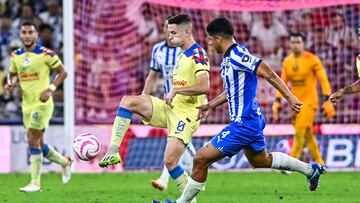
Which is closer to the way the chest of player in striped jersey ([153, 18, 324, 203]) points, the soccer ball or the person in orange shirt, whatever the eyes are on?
the soccer ball

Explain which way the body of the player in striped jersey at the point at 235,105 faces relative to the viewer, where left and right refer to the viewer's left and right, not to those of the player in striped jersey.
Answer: facing to the left of the viewer

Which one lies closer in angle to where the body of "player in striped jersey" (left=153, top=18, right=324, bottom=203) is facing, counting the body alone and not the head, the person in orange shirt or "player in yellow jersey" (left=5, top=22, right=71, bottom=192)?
the player in yellow jersey

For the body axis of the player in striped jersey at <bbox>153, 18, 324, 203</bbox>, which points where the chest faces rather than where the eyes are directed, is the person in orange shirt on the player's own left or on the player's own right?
on the player's own right

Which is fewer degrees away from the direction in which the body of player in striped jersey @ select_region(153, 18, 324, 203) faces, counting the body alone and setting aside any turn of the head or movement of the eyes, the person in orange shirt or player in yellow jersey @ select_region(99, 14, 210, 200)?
the player in yellow jersey

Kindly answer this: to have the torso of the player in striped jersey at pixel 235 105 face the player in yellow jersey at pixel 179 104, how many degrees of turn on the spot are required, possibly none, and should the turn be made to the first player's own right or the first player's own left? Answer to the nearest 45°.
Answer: approximately 45° to the first player's own right

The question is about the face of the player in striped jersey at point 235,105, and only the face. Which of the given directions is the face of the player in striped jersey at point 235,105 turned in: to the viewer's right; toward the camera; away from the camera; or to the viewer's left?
to the viewer's left

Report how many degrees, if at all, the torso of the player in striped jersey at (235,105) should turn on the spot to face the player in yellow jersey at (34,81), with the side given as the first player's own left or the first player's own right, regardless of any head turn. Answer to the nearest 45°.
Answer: approximately 45° to the first player's own right
